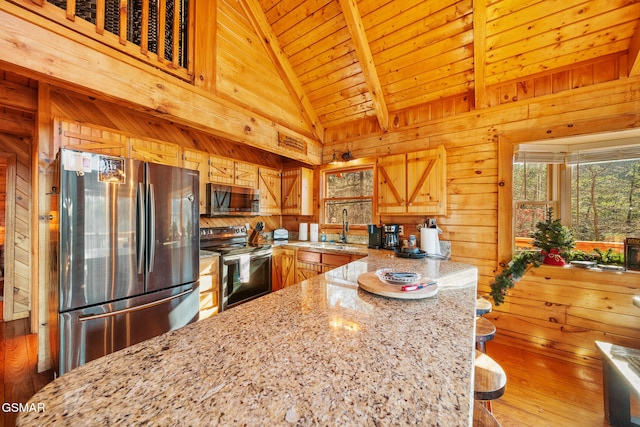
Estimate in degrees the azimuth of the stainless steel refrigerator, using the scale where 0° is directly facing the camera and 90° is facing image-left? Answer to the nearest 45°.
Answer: approximately 315°

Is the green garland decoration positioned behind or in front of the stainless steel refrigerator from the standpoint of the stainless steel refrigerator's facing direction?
in front

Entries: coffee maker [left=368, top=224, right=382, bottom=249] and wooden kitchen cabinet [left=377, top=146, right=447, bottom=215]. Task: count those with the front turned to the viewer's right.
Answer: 0

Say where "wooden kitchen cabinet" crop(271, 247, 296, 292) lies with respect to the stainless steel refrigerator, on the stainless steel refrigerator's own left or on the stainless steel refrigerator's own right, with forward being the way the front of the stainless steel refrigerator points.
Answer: on the stainless steel refrigerator's own left

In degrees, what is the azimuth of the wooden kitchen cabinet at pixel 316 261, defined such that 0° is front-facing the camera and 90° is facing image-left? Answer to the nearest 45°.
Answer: approximately 45°

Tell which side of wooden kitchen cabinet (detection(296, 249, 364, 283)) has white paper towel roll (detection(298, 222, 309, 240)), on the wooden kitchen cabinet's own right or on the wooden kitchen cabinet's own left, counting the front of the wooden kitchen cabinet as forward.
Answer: on the wooden kitchen cabinet's own right

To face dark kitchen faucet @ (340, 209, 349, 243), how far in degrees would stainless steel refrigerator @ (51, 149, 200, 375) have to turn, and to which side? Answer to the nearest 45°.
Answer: approximately 45° to its left

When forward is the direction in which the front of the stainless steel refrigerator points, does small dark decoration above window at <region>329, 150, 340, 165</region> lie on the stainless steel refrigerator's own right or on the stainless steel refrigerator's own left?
on the stainless steel refrigerator's own left

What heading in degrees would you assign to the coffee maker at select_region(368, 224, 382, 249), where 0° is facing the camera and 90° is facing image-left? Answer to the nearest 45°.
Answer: approximately 45°

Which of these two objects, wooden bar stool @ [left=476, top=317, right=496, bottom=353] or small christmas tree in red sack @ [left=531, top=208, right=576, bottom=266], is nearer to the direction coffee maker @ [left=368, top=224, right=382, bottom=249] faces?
the wooden bar stool
